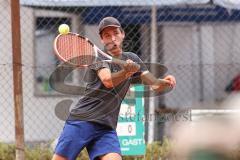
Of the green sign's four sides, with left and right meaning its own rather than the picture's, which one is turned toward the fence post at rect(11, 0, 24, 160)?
right

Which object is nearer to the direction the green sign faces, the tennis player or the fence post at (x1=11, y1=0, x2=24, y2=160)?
the tennis player

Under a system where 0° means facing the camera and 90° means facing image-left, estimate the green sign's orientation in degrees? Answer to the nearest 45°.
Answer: approximately 0°

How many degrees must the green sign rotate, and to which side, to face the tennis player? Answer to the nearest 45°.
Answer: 0° — it already faces them

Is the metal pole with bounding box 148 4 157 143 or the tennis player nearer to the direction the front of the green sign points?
the tennis player

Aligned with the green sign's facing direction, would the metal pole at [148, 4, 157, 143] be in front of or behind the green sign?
behind
